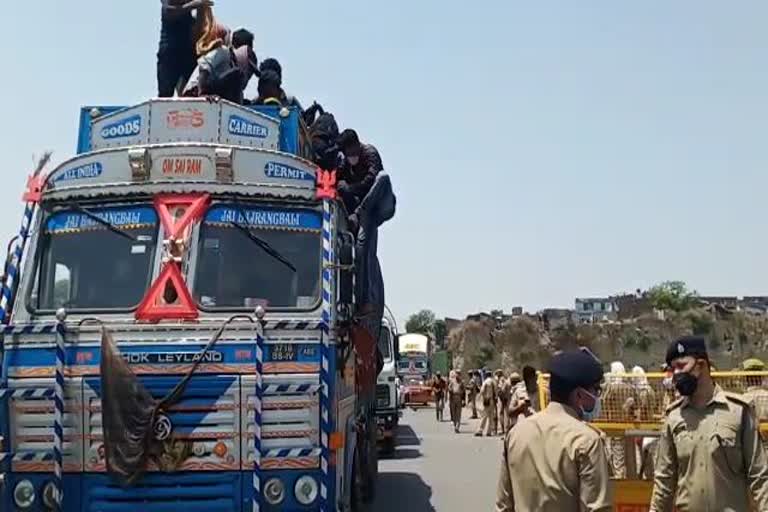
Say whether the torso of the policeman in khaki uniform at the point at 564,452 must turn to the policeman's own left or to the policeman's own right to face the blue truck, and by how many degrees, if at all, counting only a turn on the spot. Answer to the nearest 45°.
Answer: approximately 90° to the policeman's own left

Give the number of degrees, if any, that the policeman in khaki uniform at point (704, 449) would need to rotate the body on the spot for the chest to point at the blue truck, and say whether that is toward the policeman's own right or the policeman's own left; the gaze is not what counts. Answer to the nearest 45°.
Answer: approximately 45° to the policeman's own right

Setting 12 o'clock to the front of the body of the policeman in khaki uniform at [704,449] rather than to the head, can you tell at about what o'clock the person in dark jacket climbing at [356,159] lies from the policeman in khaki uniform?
The person in dark jacket climbing is roughly at 3 o'clock from the policeman in khaki uniform.

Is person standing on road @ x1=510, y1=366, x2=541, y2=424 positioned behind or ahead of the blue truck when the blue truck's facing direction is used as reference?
behind

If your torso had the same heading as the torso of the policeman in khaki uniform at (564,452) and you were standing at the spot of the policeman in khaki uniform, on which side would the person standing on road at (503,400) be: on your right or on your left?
on your left

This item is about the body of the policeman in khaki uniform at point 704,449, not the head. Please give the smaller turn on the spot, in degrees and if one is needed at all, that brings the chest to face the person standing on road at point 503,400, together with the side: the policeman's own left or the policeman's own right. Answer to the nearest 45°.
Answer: approximately 135° to the policeman's own right

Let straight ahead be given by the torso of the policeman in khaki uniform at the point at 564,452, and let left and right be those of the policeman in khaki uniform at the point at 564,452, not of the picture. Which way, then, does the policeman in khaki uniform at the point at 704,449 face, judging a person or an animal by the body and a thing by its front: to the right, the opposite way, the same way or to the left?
the opposite way

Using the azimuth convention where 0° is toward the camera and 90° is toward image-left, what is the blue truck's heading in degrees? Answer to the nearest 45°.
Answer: approximately 0°

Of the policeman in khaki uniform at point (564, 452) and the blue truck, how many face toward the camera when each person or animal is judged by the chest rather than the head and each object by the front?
1

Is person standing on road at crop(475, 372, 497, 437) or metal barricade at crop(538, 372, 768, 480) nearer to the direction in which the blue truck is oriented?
the metal barricade

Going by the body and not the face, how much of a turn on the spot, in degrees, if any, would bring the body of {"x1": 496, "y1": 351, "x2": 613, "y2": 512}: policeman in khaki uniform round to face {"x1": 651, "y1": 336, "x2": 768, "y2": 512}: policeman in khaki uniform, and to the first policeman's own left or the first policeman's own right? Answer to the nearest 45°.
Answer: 0° — they already face them
